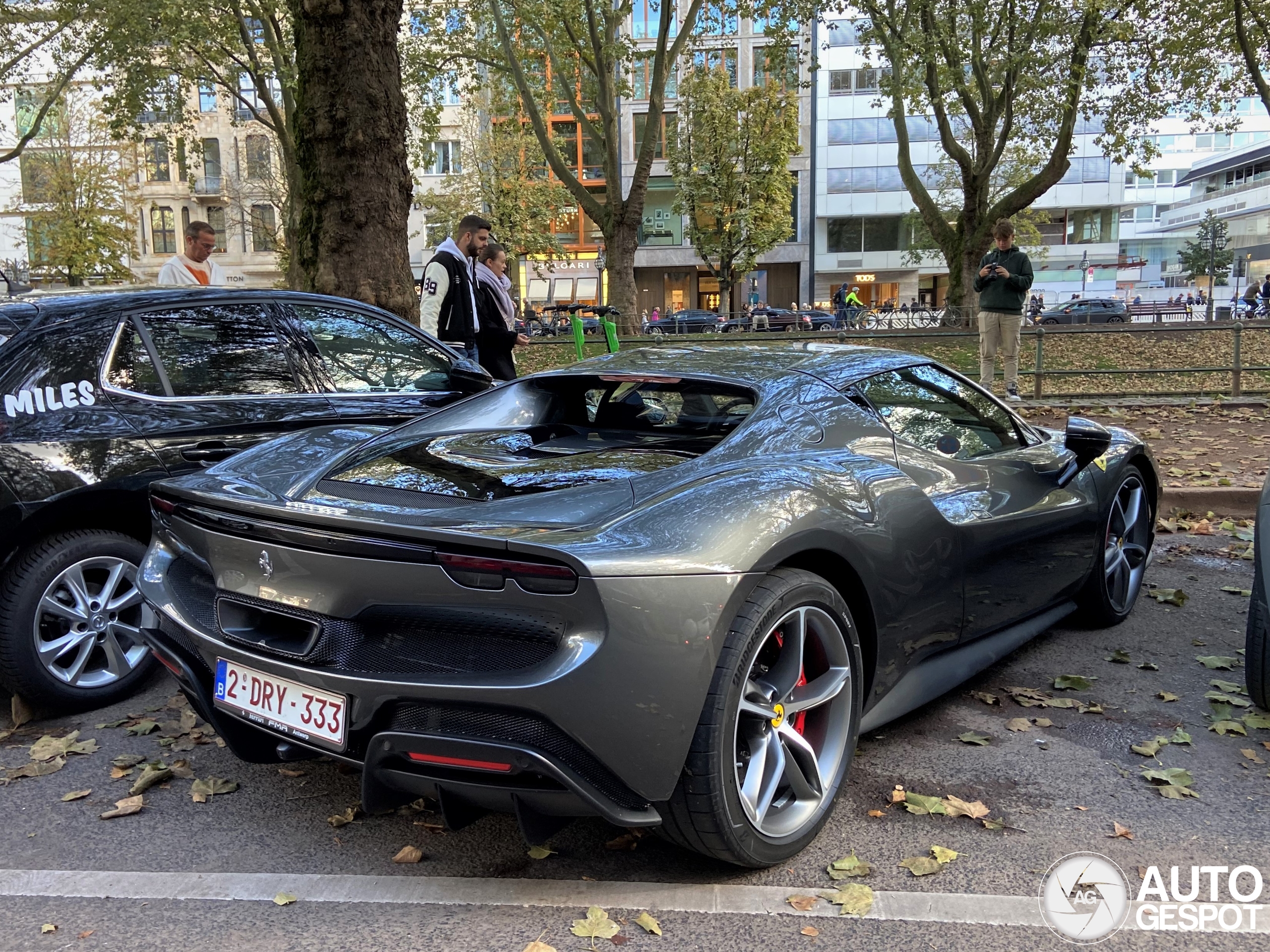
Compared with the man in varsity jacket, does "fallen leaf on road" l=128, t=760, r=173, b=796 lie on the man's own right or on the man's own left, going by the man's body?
on the man's own right

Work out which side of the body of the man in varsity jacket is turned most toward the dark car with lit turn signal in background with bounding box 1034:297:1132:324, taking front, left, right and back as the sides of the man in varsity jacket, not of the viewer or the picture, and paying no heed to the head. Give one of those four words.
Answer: left

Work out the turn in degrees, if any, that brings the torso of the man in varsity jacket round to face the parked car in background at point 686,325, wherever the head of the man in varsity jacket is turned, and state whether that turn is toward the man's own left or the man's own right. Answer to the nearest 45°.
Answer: approximately 135° to the man's own left

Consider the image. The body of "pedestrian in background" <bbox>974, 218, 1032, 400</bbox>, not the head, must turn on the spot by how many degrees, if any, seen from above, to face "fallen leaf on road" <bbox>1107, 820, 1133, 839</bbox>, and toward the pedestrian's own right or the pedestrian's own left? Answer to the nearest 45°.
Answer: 0° — they already face it

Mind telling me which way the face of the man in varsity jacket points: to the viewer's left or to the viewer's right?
to the viewer's right

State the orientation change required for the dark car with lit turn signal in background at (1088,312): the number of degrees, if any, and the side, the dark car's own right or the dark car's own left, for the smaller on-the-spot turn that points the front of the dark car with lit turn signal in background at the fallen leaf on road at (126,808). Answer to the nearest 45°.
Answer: approximately 90° to the dark car's own left

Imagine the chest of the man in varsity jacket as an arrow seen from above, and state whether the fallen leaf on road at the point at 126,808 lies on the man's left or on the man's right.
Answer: on the man's right

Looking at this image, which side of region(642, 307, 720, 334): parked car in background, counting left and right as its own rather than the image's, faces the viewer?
left

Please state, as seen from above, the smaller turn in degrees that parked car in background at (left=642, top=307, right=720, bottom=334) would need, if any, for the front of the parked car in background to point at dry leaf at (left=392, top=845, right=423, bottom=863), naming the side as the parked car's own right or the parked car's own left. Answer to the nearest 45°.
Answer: approximately 90° to the parked car's own left

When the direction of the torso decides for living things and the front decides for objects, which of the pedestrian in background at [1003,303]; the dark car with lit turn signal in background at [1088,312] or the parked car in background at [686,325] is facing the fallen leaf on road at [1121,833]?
the pedestrian in background

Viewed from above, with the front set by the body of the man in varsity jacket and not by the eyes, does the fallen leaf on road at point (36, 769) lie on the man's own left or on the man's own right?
on the man's own right

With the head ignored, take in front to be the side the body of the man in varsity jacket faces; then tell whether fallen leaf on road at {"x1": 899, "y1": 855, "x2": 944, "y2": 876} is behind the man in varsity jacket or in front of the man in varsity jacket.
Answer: in front

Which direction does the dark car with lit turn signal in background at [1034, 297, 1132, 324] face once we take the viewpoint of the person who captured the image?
facing to the left of the viewer
